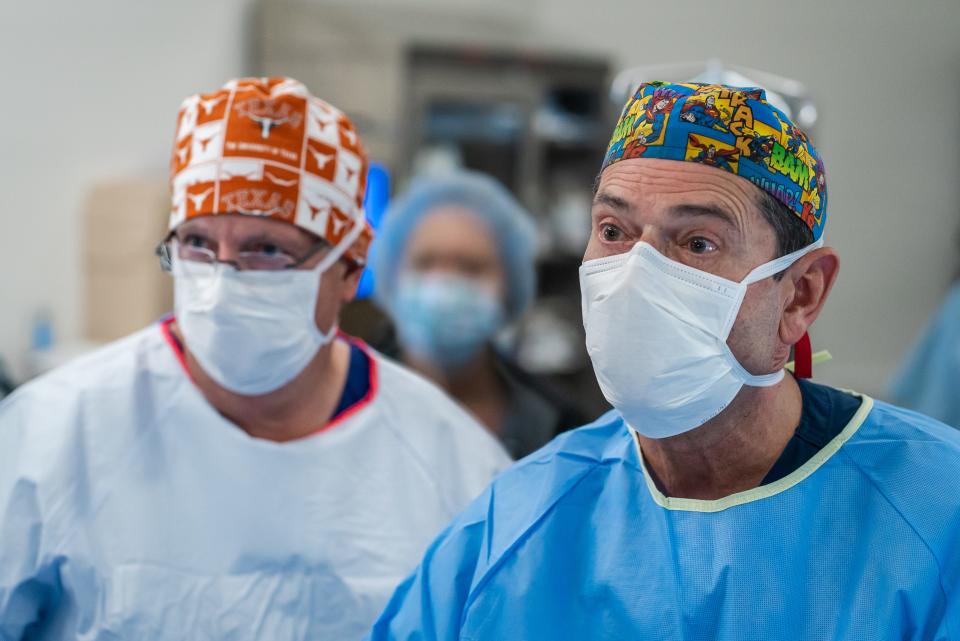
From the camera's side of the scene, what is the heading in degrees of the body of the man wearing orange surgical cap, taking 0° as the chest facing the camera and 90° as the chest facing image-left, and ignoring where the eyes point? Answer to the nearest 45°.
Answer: approximately 0°

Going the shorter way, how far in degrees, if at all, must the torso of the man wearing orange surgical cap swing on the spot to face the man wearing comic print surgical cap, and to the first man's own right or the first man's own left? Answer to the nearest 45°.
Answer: approximately 45° to the first man's own left

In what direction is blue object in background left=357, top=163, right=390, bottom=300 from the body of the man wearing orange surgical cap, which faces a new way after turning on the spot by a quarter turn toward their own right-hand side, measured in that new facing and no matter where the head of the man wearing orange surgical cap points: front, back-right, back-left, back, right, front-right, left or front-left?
right
